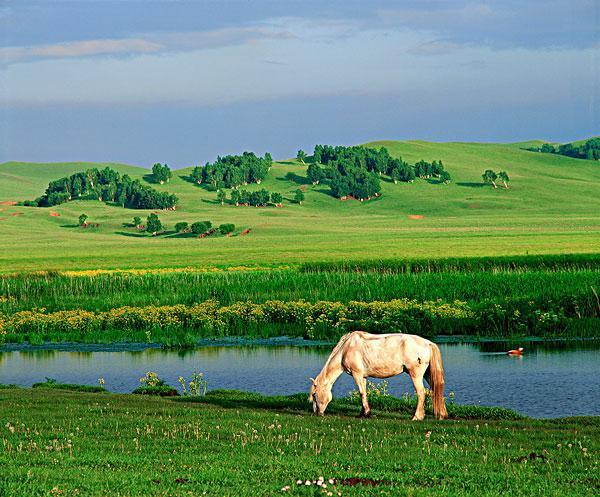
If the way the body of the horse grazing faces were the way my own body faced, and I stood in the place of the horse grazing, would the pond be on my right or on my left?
on my right

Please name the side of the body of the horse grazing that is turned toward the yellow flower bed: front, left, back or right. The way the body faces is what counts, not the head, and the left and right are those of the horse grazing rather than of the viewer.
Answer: right

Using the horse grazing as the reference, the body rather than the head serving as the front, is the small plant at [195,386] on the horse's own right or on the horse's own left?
on the horse's own right

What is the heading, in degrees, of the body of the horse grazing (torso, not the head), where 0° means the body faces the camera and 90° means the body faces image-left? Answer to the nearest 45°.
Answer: approximately 90°
